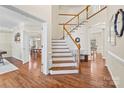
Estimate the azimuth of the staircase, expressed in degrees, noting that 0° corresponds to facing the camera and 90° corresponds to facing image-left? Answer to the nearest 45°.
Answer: approximately 0°
